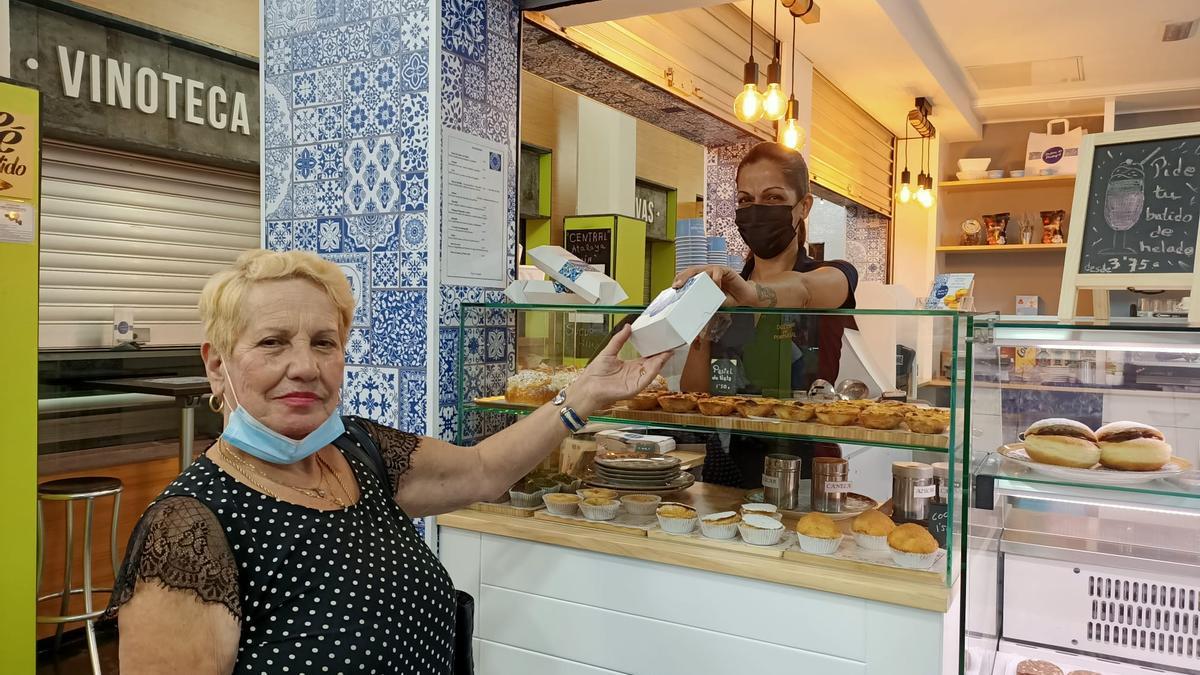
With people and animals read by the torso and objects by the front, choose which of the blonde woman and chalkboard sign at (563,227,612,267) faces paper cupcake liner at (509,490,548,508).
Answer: the chalkboard sign

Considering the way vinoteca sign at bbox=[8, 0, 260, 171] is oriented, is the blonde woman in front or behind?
in front

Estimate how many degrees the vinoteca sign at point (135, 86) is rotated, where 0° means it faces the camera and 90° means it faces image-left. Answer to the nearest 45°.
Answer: approximately 315°

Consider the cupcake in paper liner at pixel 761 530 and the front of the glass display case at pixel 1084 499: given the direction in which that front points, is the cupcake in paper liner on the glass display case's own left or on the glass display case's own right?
on the glass display case's own right

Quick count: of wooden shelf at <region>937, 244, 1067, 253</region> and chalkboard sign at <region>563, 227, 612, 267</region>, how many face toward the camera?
2

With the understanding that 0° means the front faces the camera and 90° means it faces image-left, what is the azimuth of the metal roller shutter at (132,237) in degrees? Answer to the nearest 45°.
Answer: approximately 315°

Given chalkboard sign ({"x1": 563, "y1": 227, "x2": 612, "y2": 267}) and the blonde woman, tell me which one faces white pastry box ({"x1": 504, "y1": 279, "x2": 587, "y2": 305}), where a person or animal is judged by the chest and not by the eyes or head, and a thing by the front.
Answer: the chalkboard sign

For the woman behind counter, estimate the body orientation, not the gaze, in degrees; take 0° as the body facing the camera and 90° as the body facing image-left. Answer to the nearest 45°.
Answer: approximately 45°

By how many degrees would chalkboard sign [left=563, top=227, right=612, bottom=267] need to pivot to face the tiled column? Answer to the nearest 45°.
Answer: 0° — it already faces it
